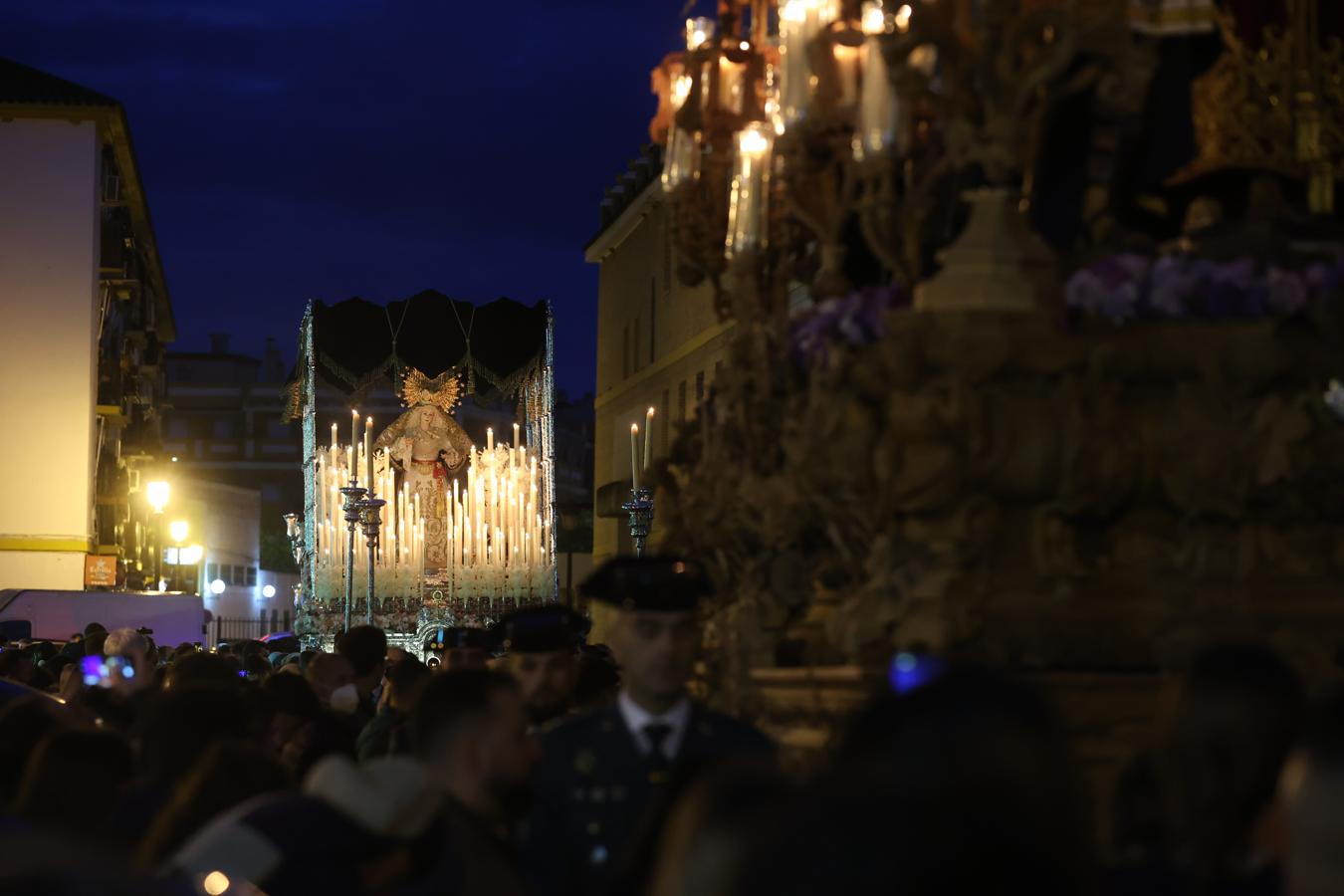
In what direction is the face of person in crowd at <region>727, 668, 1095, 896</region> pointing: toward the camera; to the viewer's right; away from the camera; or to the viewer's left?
away from the camera

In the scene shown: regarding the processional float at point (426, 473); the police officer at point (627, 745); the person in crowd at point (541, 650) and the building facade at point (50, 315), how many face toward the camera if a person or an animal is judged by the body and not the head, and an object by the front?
3

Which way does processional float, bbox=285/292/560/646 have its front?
toward the camera

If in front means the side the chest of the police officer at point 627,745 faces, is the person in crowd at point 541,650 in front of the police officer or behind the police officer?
behind

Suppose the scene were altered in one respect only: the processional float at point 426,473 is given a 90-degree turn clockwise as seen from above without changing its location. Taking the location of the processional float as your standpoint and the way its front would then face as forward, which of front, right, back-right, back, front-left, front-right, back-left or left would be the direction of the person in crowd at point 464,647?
left

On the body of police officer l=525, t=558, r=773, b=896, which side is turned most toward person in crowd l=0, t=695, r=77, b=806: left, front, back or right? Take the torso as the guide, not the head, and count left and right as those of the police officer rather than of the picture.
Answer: right

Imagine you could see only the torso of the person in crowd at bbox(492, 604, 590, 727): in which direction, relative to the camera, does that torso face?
toward the camera

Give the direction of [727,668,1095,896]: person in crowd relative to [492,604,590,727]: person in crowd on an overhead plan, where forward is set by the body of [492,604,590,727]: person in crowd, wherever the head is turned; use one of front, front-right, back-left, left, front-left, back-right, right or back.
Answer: front

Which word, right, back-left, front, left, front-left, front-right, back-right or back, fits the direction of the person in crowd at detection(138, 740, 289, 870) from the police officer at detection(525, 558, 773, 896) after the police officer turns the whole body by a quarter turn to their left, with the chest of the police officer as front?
back

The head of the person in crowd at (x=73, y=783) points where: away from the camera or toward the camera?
away from the camera

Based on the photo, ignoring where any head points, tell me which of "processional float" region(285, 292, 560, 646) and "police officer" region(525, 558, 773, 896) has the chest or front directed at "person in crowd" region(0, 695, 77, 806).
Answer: the processional float

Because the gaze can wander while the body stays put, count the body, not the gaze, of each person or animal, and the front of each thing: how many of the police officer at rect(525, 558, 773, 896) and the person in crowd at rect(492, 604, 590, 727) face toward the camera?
2
